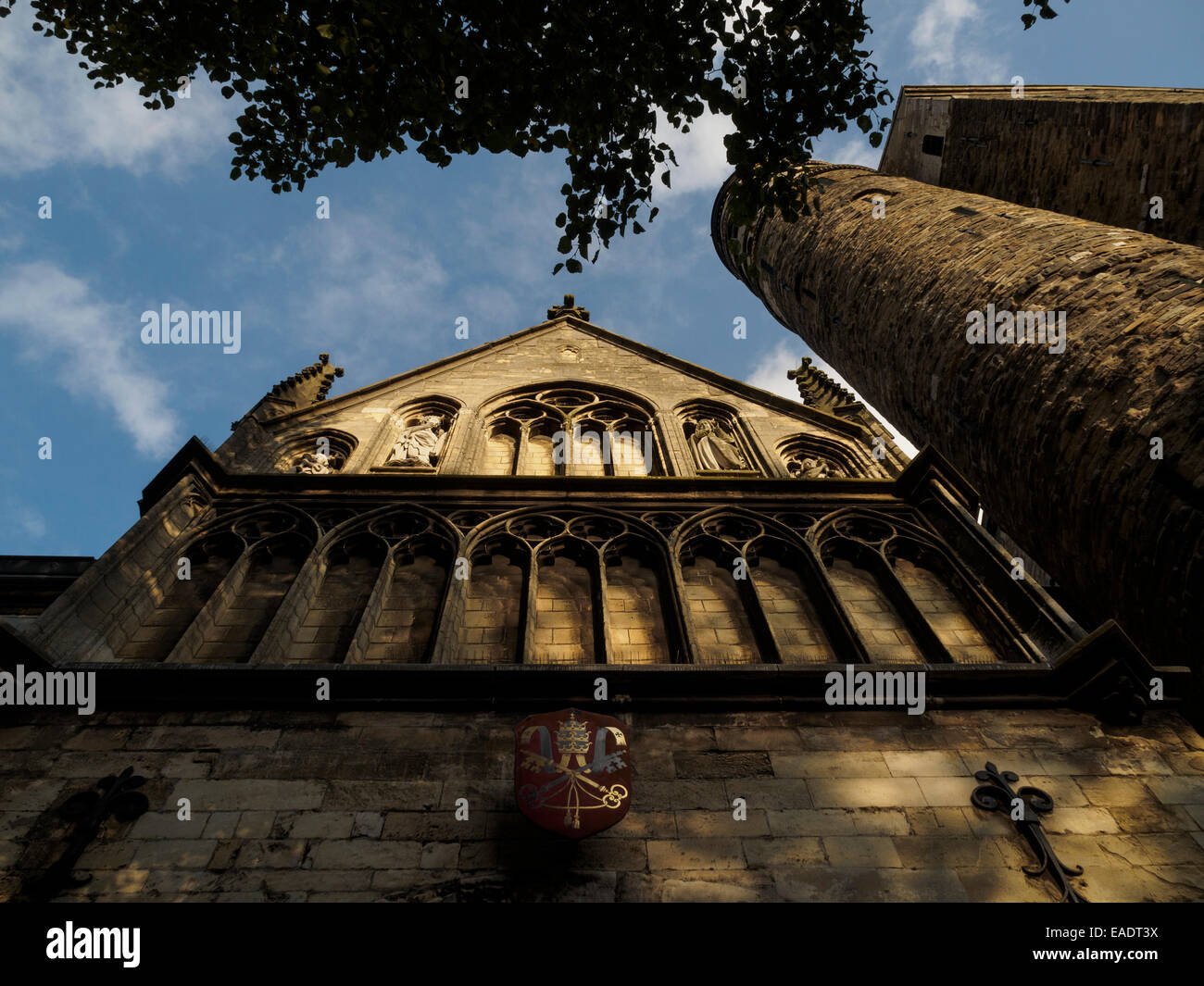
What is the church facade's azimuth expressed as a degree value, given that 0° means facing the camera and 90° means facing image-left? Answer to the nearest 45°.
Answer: approximately 0°

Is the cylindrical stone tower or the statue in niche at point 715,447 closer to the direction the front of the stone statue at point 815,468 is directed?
the cylindrical stone tower

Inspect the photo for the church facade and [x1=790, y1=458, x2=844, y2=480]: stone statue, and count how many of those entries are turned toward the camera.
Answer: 2
